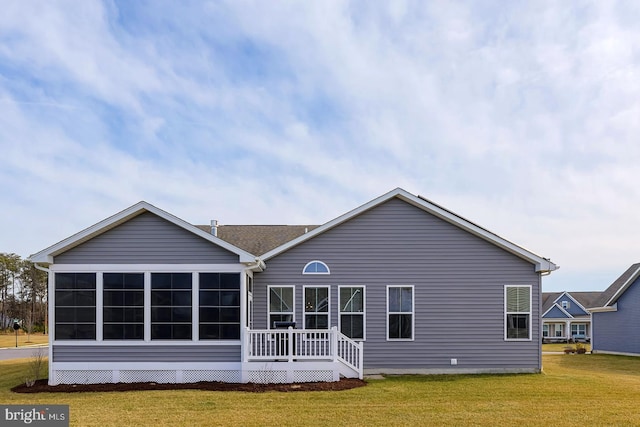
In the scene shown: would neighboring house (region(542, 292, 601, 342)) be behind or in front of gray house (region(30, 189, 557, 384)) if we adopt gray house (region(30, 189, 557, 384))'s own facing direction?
in front

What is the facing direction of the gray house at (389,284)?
away from the camera

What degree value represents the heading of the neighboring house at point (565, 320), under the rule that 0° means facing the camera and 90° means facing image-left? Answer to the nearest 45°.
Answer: approximately 0°

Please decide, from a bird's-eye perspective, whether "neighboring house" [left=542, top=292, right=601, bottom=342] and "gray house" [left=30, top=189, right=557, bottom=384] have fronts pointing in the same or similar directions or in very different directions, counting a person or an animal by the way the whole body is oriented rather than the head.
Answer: very different directions

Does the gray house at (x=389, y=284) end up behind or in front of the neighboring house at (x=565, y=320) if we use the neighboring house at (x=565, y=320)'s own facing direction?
in front

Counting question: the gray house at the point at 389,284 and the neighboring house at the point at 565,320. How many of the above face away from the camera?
1

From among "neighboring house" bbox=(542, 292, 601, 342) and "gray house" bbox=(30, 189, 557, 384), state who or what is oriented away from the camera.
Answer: the gray house
